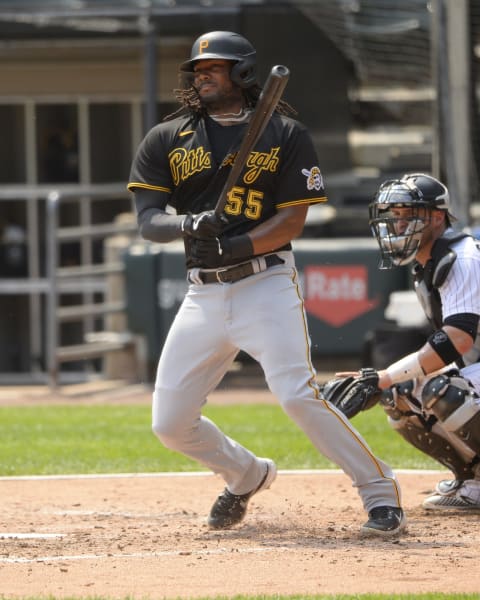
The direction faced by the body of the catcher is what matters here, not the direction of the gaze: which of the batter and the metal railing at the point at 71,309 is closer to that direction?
the batter

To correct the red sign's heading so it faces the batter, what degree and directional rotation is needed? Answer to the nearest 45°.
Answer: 0° — it already faces them

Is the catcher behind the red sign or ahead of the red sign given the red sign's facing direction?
ahead

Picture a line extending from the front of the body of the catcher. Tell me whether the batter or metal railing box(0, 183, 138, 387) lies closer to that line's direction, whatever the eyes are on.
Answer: the batter

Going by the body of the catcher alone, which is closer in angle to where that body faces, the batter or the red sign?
the batter

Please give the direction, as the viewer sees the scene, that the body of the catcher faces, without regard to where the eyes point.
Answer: to the viewer's left

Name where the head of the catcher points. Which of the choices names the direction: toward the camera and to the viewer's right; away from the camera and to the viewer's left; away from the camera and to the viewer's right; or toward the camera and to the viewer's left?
toward the camera and to the viewer's left

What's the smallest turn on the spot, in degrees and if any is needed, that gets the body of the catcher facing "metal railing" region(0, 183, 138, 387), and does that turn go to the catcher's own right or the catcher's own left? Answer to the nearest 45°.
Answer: approximately 45° to the catcher's own right

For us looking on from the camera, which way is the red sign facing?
facing the viewer
